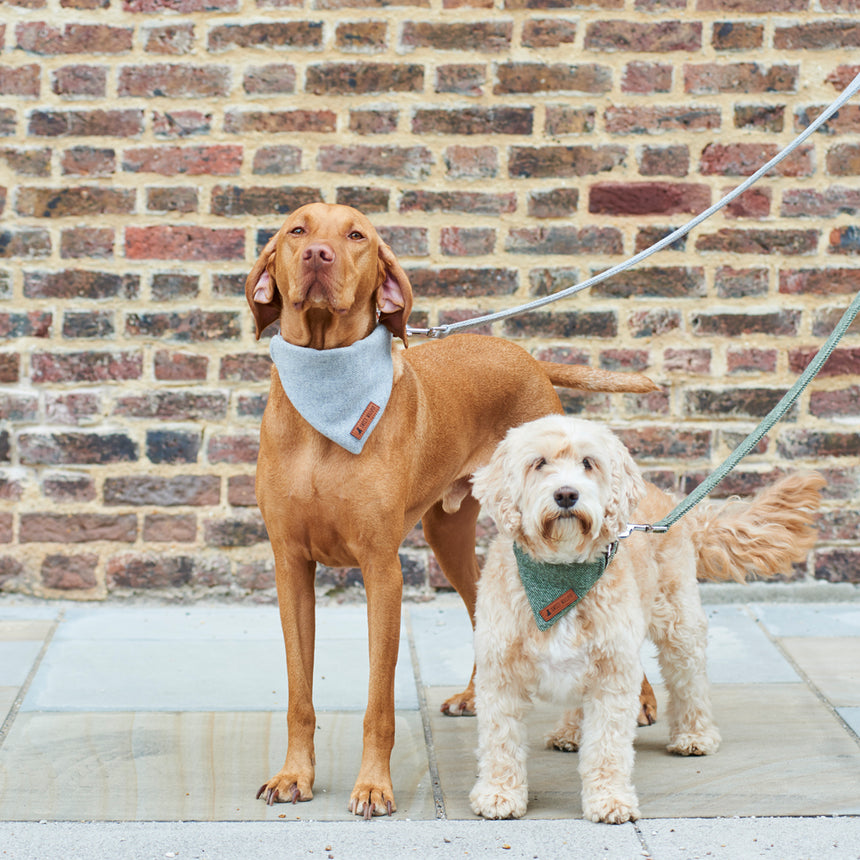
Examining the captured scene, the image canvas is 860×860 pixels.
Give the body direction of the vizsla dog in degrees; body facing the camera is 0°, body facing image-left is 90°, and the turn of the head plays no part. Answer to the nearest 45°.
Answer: approximately 45°

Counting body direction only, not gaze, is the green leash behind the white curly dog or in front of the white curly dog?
behind

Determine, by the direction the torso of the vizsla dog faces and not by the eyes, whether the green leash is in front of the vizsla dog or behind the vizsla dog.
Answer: behind

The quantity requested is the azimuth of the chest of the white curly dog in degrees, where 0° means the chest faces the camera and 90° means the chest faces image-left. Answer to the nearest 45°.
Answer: approximately 45°

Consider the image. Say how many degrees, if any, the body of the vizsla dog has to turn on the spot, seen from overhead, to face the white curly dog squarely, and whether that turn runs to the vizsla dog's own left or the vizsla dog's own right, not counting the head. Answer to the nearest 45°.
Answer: approximately 135° to the vizsla dog's own left
